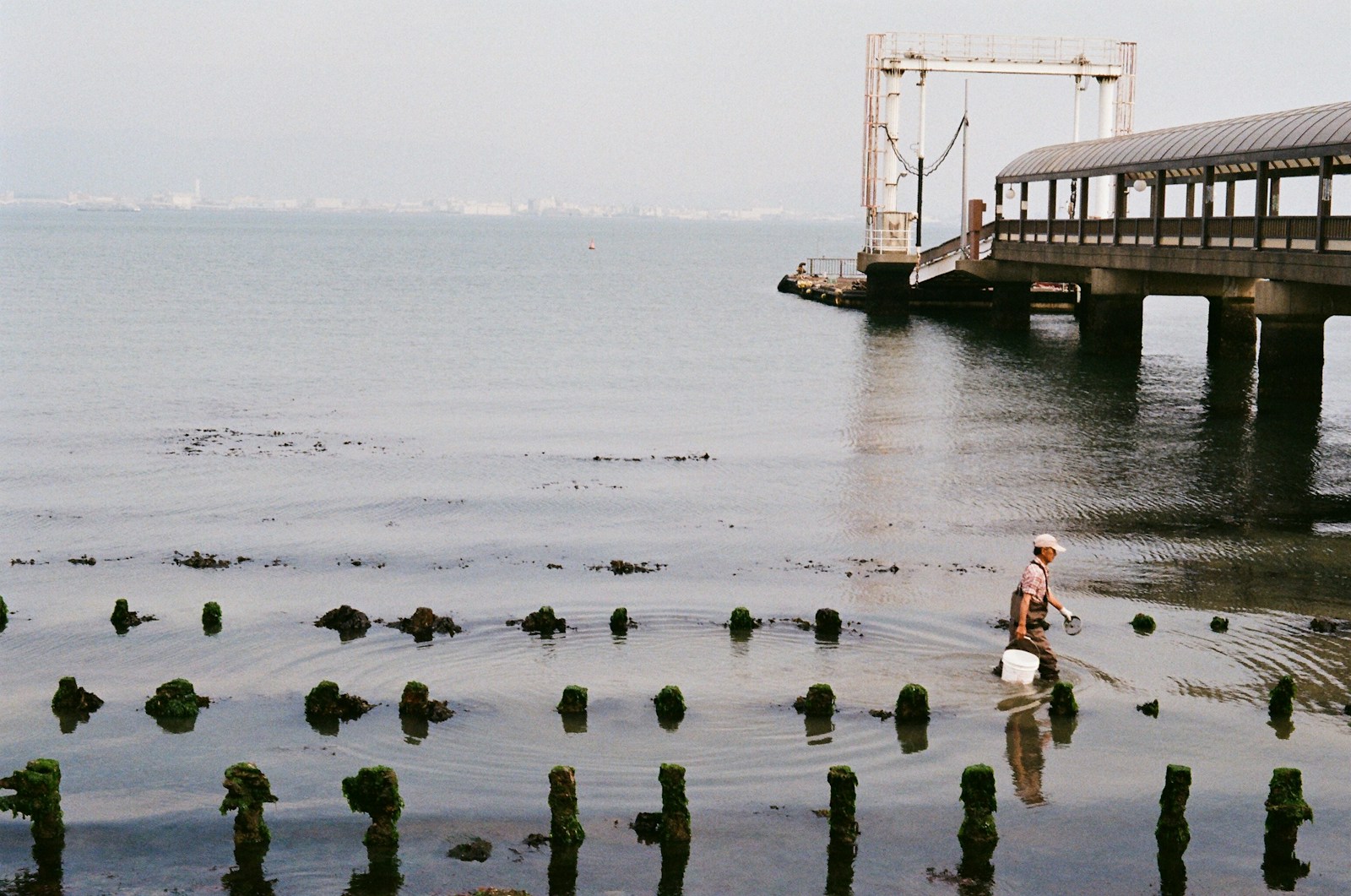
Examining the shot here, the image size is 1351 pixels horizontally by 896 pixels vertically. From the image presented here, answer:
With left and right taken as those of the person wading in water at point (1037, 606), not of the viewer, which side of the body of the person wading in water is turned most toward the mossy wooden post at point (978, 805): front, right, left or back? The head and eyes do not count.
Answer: right

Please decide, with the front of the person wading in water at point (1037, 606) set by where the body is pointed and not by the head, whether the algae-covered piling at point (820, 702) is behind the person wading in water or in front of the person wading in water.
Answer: behind

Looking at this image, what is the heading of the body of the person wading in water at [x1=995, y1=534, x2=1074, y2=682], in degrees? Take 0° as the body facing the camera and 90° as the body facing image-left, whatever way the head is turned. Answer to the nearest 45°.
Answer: approximately 270°

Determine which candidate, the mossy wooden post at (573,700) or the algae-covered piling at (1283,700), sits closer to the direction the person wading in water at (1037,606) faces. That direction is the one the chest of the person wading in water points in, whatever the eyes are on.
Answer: the algae-covered piling

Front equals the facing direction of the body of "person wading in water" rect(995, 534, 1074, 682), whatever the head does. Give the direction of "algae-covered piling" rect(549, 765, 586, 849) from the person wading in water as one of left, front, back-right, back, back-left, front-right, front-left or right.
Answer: back-right

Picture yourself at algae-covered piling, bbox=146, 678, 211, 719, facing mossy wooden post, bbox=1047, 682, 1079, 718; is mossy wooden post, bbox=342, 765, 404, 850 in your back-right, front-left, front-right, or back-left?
front-right

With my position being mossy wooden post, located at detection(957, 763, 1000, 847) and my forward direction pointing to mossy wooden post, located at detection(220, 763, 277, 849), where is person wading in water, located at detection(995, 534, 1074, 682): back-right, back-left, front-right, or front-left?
back-right

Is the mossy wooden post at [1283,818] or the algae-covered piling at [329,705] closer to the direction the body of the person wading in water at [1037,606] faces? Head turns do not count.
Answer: the mossy wooden post

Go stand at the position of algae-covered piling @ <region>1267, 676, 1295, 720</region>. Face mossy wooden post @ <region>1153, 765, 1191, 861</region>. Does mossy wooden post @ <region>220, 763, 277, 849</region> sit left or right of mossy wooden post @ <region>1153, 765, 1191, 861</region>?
right

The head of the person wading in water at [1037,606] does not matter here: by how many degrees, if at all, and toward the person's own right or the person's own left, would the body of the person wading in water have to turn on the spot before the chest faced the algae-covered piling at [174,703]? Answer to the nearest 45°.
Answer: approximately 180°

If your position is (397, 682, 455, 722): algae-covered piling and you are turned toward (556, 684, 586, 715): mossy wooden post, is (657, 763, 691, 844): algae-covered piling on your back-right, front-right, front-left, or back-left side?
front-right

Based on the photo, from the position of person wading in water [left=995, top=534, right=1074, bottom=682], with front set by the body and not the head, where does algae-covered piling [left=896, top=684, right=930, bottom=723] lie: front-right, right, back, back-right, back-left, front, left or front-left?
back-right

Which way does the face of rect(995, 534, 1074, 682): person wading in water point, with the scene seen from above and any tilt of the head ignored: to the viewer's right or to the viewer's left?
to the viewer's right

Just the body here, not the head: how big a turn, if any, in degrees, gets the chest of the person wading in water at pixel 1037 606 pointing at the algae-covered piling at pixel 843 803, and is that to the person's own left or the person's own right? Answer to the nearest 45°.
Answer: approximately 90° to the person's own right

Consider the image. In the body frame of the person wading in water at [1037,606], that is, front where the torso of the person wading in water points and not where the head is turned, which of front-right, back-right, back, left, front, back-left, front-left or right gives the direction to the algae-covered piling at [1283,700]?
front

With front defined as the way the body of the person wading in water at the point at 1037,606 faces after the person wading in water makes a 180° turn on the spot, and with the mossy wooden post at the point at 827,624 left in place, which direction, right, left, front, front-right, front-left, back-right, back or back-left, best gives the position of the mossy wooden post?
front-right
